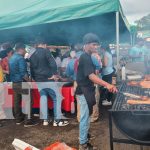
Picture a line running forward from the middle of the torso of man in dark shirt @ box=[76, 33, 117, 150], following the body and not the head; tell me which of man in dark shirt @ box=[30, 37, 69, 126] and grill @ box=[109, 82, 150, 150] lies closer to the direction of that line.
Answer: the grill

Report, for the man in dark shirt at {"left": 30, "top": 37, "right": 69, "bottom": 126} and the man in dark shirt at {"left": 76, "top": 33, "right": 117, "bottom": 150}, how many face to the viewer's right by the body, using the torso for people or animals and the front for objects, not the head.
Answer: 1

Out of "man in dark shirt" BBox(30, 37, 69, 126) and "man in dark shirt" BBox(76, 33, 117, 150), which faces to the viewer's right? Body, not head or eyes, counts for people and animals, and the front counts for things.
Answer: "man in dark shirt" BBox(76, 33, 117, 150)

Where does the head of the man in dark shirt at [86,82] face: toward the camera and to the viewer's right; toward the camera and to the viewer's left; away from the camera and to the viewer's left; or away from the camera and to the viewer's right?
toward the camera and to the viewer's right

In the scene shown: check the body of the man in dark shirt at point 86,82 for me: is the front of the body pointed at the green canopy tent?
no

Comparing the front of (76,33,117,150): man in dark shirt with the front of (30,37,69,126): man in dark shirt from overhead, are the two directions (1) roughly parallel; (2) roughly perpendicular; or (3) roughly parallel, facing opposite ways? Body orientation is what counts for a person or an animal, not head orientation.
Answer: roughly perpendicular

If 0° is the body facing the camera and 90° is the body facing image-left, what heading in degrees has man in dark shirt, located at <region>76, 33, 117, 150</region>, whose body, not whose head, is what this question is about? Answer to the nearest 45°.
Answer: approximately 270°
